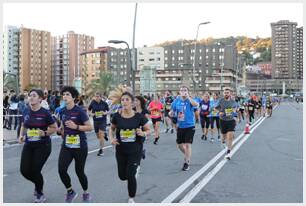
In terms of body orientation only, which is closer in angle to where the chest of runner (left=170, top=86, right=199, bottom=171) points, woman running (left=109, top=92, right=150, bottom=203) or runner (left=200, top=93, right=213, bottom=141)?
the woman running

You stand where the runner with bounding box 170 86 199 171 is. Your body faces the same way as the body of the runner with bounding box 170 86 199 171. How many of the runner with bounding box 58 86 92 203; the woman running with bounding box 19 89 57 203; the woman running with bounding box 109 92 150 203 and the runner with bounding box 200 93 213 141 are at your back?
1

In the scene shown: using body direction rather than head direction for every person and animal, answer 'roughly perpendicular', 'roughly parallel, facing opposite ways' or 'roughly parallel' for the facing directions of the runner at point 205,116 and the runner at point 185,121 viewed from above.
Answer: roughly parallel

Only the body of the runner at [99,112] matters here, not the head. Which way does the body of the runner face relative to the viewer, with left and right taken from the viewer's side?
facing the viewer

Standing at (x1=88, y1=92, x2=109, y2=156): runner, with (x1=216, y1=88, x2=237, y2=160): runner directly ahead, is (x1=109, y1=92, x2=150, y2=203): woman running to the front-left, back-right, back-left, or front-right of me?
front-right

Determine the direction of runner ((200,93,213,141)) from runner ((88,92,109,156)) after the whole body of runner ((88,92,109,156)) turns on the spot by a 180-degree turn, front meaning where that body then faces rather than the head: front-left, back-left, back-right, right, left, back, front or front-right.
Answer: front-right

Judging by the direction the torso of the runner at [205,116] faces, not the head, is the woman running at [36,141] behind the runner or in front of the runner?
in front

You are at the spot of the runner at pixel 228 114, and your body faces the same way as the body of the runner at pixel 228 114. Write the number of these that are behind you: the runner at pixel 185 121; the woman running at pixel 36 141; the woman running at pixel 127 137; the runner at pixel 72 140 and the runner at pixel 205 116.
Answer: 1

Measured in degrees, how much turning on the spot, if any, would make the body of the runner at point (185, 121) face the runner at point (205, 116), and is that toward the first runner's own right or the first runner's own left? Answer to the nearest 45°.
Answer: approximately 180°

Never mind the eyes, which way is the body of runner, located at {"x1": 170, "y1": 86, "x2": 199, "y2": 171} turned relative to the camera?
toward the camera

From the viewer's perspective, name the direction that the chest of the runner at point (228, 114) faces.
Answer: toward the camera

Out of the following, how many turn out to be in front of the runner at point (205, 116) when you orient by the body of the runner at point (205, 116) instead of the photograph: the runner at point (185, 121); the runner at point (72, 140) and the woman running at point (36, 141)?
3

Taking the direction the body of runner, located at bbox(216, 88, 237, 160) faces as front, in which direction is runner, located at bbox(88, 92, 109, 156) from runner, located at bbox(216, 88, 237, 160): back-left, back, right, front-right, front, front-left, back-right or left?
right

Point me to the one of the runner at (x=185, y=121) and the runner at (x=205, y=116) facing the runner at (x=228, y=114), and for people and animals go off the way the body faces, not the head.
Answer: the runner at (x=205, y=116)

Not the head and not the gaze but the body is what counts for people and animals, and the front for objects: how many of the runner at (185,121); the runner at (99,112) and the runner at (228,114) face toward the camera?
3
